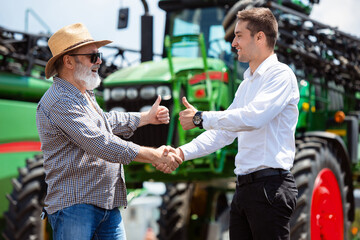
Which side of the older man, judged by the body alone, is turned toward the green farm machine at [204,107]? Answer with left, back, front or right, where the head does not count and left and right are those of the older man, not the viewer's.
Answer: left

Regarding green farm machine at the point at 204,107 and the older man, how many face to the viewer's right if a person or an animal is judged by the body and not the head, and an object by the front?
1

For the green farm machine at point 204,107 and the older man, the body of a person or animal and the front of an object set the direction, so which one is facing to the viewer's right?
the older man

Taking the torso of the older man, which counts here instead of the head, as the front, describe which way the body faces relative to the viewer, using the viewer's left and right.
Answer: facing to the right of the viewer

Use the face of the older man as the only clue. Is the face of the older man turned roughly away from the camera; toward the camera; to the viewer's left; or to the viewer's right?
to the viewer's right

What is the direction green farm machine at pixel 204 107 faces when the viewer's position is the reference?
facing the viewer and to the left of the viewer
